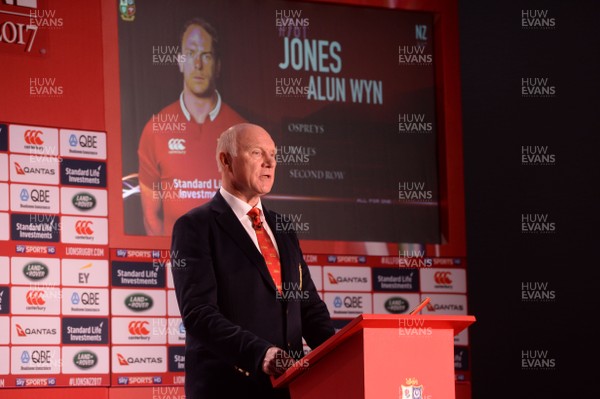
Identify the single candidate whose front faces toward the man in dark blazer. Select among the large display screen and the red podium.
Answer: the large display screen

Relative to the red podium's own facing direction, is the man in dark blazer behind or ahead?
behind

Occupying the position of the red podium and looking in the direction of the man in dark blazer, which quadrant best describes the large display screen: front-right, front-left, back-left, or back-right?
front-right

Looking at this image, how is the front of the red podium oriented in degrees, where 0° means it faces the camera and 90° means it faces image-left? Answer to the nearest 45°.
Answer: approximately 315°

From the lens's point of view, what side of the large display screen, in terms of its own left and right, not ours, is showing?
front

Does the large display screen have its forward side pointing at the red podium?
yes

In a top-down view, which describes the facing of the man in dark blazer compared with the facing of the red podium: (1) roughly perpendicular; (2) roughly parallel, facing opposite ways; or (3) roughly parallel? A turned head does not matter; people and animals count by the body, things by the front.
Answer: roughly parallel

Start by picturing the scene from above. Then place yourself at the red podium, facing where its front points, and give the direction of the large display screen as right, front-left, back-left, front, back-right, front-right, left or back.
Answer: back-left

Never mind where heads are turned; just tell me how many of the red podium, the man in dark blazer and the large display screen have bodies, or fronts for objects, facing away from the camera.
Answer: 0

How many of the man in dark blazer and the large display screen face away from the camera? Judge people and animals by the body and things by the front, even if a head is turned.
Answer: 0

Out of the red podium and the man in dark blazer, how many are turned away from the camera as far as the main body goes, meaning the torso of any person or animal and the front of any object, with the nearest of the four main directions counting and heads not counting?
0

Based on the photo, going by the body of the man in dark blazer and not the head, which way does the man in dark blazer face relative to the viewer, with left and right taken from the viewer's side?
facing the viewer and to the right of the viewer

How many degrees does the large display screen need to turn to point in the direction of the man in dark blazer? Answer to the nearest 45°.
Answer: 0° — it already faces them

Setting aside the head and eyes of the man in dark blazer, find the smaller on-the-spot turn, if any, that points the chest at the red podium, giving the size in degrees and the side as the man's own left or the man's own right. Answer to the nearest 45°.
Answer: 0° — they already face it
